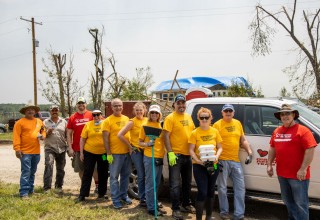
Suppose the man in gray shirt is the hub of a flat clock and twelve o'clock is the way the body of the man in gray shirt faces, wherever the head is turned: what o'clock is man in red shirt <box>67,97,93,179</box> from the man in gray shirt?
The man in red shirt is roughly at 10 o'clock from the man in gray shirt.

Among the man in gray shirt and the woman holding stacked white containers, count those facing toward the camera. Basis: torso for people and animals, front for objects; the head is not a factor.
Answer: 2

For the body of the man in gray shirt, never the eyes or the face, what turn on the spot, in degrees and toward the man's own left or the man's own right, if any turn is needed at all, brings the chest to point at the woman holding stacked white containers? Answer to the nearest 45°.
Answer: approximately 45° to the man's own left

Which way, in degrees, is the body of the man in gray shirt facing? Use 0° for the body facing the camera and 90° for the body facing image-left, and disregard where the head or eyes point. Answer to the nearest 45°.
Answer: approximately 0°

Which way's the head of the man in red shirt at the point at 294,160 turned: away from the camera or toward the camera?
toward the camera

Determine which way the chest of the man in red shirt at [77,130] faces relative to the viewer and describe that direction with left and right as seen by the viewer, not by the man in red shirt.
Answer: facing the viewer

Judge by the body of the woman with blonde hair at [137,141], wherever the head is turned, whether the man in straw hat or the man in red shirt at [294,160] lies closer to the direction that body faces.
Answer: the man in red shirt

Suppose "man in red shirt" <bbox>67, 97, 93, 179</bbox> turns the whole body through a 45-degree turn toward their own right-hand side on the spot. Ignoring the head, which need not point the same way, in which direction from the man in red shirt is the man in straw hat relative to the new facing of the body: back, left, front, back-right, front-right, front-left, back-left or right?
front-right

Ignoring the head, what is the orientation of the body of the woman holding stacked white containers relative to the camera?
toward the camera

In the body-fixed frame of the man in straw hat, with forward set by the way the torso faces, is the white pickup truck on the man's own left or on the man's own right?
on the man's own left

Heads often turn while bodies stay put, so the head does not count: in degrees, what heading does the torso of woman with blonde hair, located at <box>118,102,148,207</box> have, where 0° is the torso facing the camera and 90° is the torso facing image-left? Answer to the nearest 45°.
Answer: approximately 315°

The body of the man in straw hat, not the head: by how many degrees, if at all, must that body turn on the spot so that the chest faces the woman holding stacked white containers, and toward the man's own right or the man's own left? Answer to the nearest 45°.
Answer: approximately 45° to the man's own left

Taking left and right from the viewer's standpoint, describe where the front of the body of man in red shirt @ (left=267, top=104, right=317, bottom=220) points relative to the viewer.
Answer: facing the viewer and to the left of the viewer

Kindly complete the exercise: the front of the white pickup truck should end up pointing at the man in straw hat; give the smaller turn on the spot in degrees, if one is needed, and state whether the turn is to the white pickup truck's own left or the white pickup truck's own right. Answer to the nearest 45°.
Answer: approximately 135° to the white pickup truck's own right
